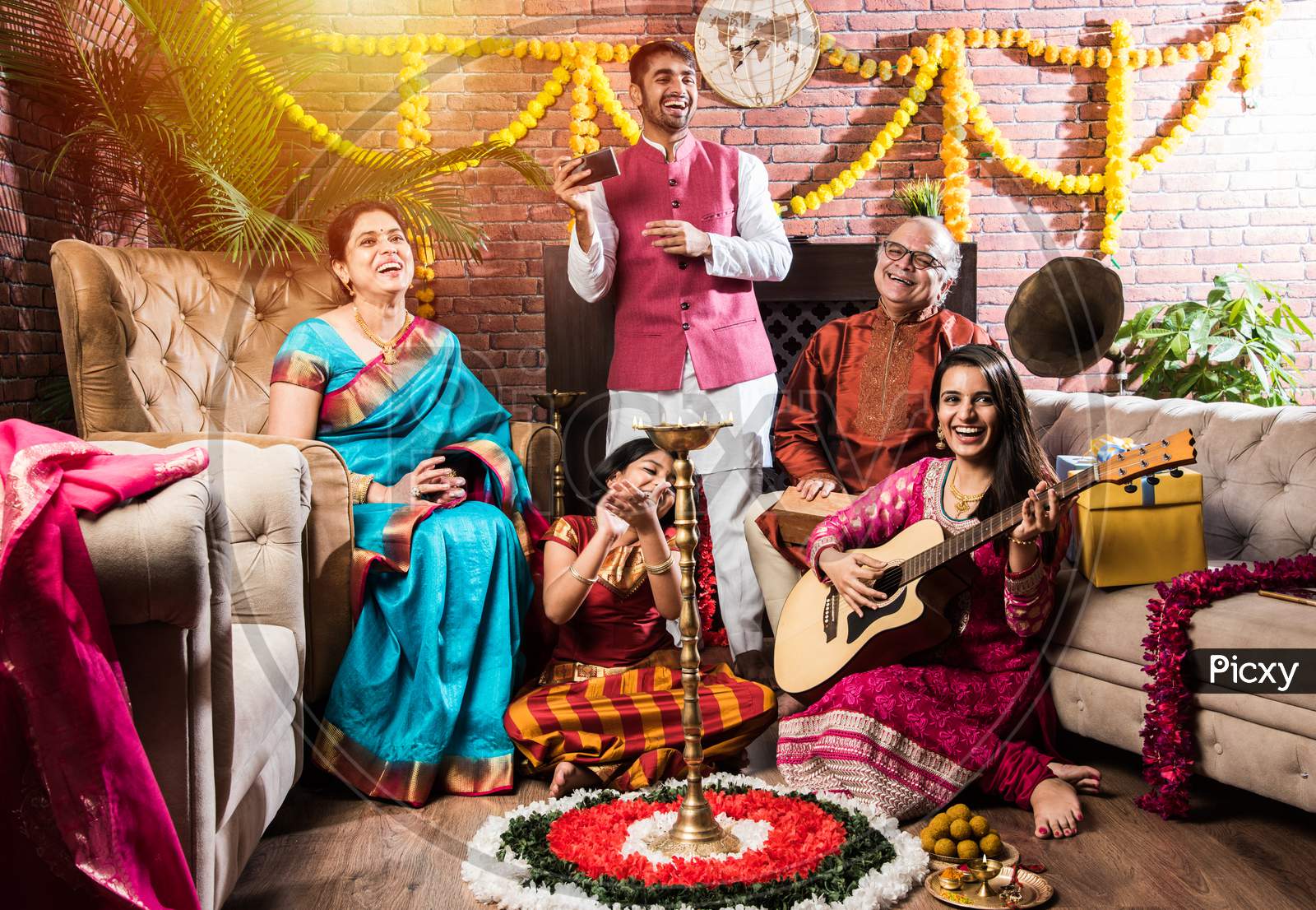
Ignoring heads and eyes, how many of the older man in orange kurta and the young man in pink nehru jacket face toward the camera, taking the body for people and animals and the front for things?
2

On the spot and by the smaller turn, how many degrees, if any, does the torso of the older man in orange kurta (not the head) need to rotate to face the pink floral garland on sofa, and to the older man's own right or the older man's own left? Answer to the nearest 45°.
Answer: approximately 45° to the older man's own left

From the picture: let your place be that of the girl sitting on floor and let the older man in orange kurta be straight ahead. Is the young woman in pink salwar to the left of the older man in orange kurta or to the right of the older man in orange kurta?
right

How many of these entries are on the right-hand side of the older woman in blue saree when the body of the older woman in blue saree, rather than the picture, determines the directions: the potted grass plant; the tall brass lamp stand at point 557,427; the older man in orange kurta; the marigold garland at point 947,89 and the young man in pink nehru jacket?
0

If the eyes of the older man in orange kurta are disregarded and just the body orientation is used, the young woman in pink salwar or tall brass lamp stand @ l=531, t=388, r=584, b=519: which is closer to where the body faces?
the young woman in pink salwar

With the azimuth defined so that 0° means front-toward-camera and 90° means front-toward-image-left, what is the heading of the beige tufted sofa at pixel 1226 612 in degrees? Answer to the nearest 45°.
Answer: approximately 45°

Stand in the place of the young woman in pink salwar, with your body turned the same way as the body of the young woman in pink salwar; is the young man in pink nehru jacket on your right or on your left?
on your right

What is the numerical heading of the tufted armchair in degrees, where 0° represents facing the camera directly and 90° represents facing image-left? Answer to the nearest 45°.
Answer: approximately 315°

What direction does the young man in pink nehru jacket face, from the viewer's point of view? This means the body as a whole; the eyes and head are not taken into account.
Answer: toward the camera

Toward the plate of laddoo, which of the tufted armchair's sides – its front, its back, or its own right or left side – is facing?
front

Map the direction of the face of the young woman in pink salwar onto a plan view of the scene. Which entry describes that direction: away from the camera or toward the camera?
toward the camera

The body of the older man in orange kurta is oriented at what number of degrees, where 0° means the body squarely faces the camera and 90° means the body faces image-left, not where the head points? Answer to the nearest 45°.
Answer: approximately 0°

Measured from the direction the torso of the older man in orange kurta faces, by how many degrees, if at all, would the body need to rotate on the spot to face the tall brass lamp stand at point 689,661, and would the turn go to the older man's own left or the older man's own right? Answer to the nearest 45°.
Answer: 0° — they already face it

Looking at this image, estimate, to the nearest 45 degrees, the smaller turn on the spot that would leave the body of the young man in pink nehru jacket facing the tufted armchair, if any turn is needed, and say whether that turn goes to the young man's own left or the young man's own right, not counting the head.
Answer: approximately 90° to the young man's own right

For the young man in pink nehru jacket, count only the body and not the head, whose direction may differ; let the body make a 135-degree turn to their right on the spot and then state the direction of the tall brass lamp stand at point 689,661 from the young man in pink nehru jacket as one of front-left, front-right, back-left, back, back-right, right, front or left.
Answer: back-left

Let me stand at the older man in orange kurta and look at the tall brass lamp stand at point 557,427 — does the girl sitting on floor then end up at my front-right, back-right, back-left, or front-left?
front-left
